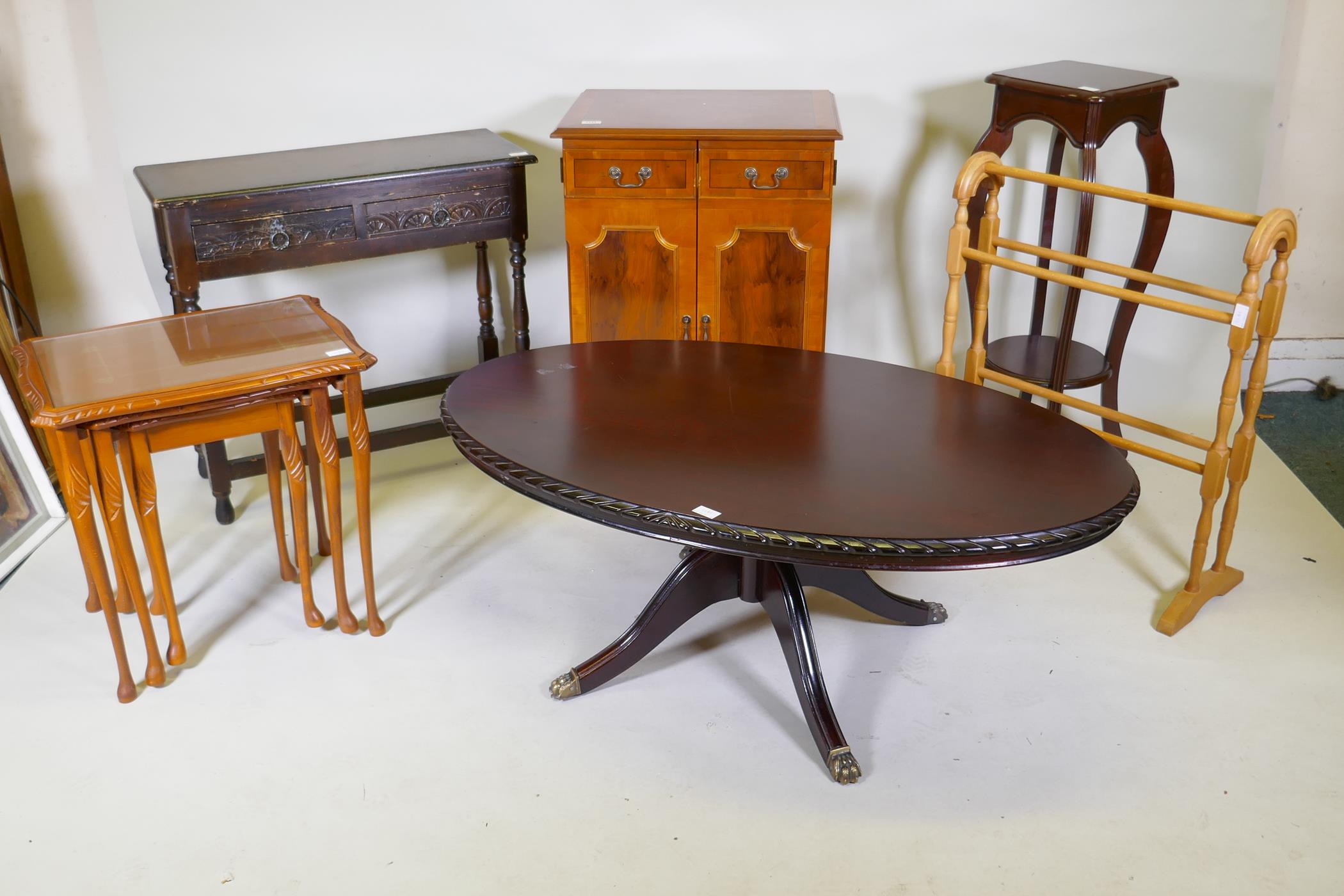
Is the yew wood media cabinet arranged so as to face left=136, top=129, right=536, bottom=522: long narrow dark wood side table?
no

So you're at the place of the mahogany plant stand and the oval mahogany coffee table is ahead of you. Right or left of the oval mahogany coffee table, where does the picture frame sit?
right

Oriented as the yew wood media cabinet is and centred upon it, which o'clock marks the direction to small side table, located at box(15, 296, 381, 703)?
The small side table is roughly at 2 o'clock from the yew wood media cabinet.

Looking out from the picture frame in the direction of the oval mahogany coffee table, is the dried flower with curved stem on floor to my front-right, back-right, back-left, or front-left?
front-left

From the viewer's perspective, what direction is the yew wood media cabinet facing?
toward the camera

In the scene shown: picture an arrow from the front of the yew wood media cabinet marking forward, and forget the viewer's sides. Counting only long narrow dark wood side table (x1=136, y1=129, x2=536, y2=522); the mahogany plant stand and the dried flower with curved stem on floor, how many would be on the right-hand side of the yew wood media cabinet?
1

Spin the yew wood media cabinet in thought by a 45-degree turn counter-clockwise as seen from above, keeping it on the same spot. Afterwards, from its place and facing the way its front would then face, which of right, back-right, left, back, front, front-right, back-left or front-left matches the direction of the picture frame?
back-right

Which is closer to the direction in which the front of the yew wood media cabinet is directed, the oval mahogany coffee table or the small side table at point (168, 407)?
the oval mahogany coffee table

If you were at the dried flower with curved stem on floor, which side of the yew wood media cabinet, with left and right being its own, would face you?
left

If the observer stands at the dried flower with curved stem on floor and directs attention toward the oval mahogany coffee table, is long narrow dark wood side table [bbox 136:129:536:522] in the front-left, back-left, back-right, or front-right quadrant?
front-right

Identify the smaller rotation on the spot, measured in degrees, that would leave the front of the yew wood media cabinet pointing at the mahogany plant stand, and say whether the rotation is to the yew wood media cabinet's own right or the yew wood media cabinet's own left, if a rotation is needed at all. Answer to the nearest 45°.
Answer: approximately 90° to the yew wood media cabinet's own left

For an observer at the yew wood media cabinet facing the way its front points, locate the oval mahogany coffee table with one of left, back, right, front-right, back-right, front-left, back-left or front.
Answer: front
